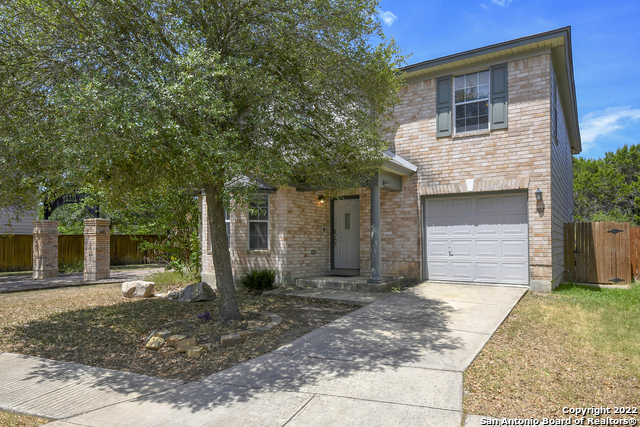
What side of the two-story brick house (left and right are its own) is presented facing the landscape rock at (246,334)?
front

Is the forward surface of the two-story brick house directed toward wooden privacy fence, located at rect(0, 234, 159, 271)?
no

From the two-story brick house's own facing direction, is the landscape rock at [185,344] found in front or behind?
in front

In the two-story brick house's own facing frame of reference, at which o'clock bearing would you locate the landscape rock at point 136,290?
The landscape rock is roughly at 1 o'clock from the two-story brick house.

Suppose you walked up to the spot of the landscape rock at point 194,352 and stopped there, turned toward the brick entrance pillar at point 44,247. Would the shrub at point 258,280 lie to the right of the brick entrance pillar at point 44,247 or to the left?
right

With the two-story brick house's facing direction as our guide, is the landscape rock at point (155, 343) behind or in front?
in front

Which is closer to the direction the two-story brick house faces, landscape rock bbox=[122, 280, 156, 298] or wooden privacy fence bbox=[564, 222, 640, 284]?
the landscape rock

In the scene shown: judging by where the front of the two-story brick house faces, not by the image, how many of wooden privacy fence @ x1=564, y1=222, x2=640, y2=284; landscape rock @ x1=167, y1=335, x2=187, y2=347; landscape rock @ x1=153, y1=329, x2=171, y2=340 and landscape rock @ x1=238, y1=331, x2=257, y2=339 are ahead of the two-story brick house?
3

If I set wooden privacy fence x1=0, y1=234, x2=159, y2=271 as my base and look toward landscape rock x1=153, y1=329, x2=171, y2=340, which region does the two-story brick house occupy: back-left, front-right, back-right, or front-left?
front-left

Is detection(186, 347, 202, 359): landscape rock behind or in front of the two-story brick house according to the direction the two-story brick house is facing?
in front

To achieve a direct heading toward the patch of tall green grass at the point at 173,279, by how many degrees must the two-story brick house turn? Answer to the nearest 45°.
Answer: approximately 45° to its right

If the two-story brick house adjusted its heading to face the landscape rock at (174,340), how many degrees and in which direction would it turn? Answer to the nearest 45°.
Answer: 0° — it already faces it

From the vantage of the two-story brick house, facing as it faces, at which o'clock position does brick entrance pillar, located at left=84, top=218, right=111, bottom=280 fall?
The brick entrance pillar is roughly at 2 o'clock from the two-story brick house.

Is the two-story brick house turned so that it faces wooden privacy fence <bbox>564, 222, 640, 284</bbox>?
no

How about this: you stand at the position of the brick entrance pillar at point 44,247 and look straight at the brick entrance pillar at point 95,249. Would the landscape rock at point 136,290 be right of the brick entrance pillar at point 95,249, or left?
right

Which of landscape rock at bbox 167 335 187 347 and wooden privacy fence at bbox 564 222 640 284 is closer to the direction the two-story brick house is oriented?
the landscape rock

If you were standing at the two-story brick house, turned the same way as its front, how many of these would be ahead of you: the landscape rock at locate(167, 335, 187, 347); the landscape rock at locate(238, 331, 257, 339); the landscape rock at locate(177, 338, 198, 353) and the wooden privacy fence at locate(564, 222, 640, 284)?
3

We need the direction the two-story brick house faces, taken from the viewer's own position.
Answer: facing the viewer and to the left of the viewer
